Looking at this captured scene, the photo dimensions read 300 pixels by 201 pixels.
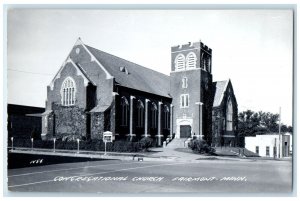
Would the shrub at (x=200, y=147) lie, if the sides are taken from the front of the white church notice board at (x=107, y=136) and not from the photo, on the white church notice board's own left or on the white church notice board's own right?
on the white church notice board's own left

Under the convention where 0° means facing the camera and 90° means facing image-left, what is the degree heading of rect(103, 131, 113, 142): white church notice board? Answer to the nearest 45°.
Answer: approximately 0°

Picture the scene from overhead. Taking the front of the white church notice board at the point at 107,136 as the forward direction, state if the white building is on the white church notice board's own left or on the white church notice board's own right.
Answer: on the white church notice board's own left
